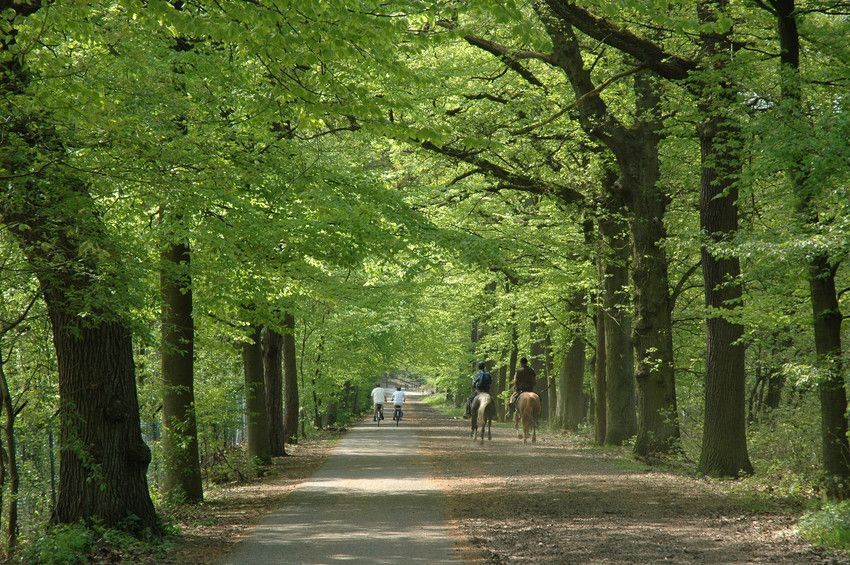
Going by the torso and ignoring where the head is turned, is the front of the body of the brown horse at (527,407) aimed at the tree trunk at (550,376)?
yes

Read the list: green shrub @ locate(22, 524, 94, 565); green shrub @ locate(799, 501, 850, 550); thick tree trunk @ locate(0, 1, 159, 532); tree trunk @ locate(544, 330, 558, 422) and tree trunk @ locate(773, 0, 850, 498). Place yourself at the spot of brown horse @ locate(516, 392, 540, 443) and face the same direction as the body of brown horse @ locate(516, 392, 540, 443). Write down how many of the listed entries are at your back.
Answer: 4

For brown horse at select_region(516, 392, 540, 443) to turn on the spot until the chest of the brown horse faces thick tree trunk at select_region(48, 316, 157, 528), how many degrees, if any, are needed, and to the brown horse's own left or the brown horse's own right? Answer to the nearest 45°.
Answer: approximately 180°

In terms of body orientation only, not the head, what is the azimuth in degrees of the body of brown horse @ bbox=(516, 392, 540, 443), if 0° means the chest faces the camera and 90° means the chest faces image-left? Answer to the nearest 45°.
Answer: approximately 180°

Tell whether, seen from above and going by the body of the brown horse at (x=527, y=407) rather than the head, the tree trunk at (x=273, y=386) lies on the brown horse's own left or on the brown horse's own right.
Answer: on the brown horse's own left

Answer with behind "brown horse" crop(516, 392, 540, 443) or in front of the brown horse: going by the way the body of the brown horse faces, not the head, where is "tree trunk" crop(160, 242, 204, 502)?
behind

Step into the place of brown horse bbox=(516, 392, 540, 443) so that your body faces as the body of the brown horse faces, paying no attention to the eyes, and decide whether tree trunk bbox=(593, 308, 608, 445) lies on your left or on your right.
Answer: on your right

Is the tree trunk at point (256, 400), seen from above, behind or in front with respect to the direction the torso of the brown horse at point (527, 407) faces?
behind

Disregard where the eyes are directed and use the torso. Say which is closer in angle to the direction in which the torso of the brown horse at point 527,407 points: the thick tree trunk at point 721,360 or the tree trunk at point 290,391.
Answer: the tree trunk

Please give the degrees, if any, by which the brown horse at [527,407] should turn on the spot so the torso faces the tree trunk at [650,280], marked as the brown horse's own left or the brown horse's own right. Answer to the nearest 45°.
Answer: approximately 180°

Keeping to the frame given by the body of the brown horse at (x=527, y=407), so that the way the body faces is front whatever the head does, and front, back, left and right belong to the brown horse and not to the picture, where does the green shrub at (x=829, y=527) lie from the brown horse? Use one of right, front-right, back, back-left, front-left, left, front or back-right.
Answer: back

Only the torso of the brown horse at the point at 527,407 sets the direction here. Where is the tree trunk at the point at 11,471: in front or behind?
behind

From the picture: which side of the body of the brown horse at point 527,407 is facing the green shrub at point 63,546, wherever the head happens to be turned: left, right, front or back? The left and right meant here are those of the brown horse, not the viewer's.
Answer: back
